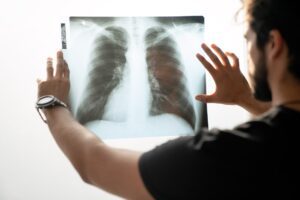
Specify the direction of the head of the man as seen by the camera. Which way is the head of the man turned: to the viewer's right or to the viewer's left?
to the viewer's left

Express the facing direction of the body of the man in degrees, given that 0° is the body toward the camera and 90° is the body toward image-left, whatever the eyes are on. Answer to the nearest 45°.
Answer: approximately 135°
